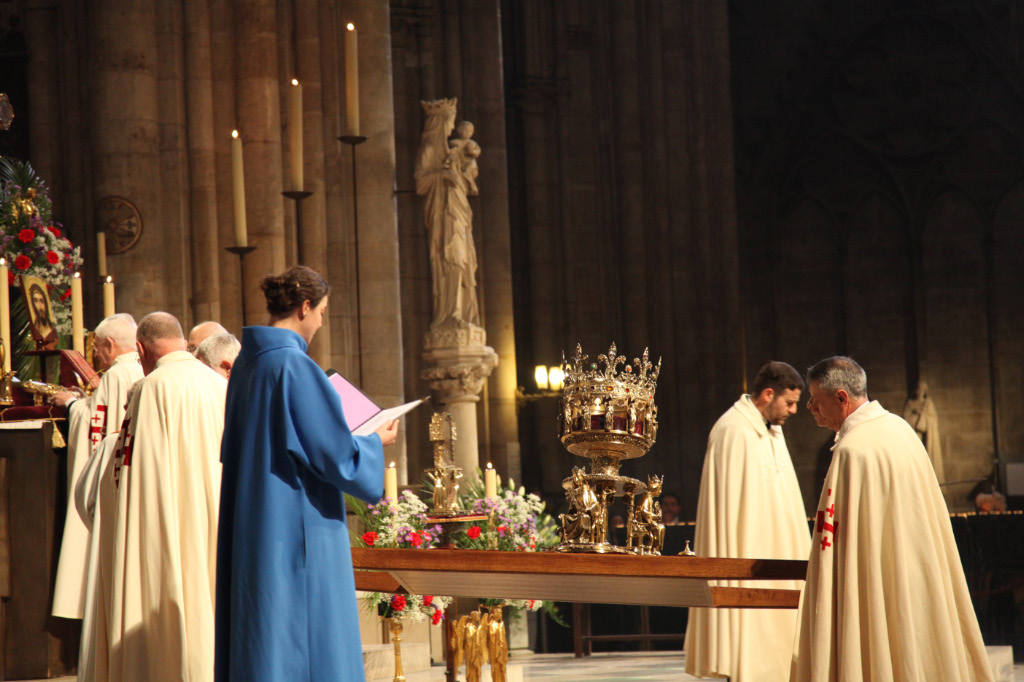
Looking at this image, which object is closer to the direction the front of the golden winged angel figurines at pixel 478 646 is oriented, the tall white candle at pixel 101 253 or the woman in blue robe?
the woman in blue robe

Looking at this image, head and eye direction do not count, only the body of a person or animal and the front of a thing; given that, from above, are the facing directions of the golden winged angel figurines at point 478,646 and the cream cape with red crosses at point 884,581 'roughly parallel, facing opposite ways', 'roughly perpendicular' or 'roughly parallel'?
roughly perpendicular

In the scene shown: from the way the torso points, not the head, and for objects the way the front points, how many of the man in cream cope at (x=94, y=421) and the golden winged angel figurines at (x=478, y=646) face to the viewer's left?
1

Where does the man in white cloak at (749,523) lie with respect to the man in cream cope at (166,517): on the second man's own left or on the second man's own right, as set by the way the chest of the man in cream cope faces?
on the second man's own right

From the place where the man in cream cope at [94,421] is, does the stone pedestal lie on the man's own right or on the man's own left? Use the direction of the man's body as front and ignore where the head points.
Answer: on the man's own right

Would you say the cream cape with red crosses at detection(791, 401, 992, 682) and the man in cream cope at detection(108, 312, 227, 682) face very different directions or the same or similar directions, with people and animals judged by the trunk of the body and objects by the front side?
same or similar directions

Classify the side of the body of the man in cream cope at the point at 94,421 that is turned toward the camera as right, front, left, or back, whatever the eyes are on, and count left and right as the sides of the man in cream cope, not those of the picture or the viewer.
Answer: left

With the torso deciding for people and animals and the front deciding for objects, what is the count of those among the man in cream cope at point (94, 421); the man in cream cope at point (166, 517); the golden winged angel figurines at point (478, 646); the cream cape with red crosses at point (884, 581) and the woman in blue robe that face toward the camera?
1

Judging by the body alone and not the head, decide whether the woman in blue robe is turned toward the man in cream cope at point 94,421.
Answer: no

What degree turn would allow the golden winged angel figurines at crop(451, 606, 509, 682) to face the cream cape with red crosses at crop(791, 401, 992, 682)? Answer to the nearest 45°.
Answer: approximately 45° to its left

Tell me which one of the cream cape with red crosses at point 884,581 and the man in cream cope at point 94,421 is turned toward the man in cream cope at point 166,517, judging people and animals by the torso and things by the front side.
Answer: the cream cape with red crosses

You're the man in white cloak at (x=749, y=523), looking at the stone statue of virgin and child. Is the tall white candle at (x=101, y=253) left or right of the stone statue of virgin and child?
left

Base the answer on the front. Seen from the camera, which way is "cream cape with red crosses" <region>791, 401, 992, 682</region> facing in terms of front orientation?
to the viewer's left

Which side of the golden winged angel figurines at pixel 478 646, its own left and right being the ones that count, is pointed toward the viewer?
front

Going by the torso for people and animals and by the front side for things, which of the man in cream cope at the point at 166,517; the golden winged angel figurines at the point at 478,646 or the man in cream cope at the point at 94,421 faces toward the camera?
the golden winged angel figurines

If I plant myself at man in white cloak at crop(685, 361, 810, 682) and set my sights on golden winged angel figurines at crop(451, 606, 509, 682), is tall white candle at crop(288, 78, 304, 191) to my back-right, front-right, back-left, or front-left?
front-right

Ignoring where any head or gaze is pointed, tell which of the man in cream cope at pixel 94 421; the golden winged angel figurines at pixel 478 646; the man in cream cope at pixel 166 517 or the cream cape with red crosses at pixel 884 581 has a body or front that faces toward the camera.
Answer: the golden winged angel figurines

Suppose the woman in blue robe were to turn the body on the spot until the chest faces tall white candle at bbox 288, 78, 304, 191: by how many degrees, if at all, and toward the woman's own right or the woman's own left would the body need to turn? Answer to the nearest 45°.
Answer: approximately 45° to the woman's own left
